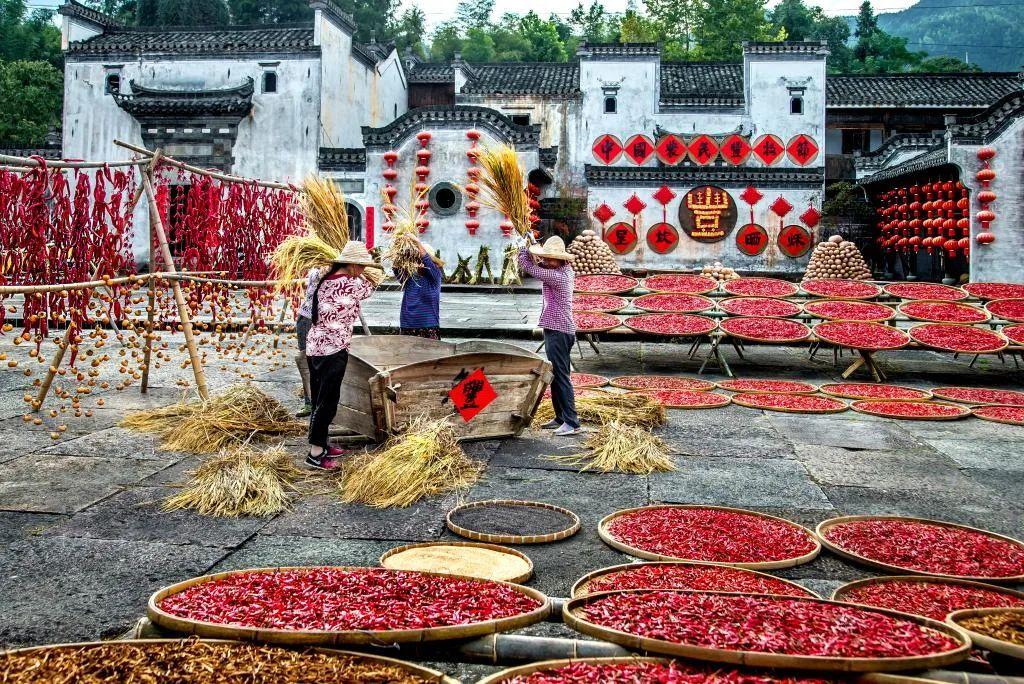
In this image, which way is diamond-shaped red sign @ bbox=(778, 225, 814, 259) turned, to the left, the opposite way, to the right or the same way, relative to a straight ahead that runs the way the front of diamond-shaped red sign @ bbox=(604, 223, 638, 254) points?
the same way

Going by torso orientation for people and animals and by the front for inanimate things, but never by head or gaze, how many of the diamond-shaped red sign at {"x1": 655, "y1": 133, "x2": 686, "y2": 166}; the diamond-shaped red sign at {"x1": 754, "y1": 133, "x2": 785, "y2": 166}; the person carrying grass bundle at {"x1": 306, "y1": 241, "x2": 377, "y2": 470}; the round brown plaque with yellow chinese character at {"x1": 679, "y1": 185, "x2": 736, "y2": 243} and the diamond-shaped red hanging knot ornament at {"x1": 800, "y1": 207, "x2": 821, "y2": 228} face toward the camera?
4

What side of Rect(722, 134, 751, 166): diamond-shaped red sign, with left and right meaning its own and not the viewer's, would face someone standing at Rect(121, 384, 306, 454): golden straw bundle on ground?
front

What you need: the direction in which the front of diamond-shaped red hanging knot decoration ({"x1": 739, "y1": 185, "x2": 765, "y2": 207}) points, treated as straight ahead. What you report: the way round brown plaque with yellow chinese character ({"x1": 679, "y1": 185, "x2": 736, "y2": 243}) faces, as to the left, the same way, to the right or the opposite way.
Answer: the same way

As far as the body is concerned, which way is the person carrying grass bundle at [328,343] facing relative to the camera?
to the viewer's right

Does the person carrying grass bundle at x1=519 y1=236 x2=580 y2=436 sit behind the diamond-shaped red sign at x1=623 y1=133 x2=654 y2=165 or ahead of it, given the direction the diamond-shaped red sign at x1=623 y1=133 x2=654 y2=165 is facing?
ahead

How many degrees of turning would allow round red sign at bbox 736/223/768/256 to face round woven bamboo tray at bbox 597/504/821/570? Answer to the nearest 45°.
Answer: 0° — it already faces it

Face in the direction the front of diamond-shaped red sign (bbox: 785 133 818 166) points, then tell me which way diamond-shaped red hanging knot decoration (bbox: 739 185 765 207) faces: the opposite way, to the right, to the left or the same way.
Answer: the same way

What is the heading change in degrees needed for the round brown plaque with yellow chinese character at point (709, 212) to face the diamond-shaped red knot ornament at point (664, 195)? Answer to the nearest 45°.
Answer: approximately 90° to its right

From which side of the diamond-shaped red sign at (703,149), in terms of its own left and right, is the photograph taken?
front

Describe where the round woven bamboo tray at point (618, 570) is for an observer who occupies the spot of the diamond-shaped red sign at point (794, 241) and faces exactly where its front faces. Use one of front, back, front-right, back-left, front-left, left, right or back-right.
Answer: front

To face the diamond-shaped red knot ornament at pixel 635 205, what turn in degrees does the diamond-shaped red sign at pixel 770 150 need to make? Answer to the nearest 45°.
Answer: approximately 45° to its right

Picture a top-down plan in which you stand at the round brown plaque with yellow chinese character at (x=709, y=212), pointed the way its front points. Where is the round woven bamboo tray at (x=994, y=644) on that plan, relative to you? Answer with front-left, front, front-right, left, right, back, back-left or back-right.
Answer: front

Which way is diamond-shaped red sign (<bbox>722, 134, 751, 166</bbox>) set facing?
toward the camera

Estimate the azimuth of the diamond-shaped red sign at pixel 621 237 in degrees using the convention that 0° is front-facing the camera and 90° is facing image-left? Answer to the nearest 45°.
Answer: approximately 0°

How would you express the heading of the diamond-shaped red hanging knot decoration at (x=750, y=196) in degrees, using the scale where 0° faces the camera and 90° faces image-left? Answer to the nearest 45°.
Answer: approximately 0°

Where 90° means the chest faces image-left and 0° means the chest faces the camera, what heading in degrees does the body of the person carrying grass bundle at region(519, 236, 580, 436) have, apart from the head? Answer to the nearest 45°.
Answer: approximately 90°
